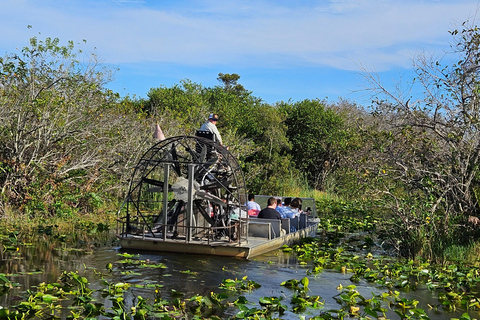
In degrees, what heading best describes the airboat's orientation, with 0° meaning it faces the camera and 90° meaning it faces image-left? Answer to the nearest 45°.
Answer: approximately 225°

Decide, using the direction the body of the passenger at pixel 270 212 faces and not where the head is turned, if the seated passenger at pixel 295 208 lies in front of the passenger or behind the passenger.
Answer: in front

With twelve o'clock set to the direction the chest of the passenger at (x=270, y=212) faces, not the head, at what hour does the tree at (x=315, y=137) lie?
The tree is roughly at 11 o'clock from the passenger.

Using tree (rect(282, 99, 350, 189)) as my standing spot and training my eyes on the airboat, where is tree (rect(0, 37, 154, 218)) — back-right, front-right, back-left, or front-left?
front-right

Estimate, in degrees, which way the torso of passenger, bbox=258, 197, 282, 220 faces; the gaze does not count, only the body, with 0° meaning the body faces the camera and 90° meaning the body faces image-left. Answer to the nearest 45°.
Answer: approximately 225°

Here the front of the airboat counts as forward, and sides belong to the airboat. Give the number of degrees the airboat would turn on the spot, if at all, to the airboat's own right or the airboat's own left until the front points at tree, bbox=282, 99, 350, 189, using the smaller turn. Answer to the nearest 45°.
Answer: approximately 45° to the airboat's own left

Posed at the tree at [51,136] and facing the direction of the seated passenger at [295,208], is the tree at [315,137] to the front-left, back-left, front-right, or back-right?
front-left

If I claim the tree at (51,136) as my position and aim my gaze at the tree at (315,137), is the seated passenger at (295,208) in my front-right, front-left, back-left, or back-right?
front-right

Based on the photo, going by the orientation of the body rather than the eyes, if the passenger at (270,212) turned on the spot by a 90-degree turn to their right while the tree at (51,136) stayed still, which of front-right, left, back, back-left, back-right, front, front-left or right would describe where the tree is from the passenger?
back-right
